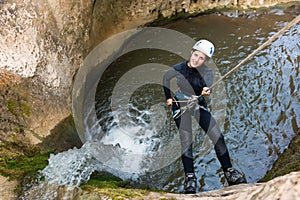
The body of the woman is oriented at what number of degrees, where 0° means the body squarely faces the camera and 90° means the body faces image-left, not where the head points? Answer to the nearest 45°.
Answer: approximately 0°
